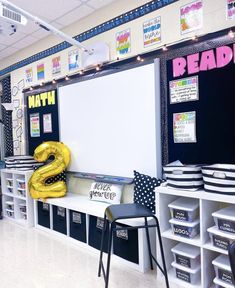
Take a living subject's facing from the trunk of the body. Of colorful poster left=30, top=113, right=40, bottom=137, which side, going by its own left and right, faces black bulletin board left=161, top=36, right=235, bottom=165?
left

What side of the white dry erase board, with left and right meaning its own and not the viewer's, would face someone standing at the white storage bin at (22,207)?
right

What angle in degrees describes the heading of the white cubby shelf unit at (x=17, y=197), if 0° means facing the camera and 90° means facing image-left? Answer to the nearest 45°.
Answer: approximately 45°

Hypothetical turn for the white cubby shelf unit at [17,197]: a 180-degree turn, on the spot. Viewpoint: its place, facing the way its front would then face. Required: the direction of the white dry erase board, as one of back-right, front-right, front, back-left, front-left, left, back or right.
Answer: right

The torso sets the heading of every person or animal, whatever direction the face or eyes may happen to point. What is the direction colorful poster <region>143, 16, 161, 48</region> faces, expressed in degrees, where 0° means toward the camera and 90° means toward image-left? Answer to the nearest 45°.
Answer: approximately 45°

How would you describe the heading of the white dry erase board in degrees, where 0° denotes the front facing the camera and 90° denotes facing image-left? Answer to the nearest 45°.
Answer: approximately 45°

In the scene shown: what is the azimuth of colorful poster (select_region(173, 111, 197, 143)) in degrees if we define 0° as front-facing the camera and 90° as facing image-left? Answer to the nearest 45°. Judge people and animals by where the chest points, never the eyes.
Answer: approximately 45°

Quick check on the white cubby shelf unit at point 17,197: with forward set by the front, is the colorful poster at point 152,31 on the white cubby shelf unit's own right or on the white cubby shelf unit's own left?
on the white cubby shelf unit's own left
